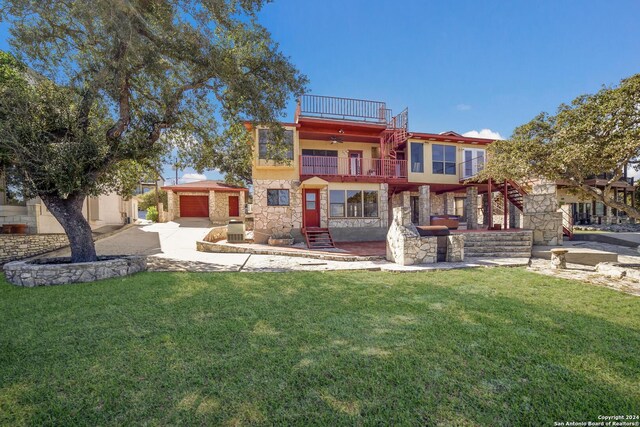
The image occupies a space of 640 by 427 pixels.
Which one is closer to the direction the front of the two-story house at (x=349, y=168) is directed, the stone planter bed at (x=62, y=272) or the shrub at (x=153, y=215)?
the stone planter bed

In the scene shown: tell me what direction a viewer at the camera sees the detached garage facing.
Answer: facing the viewer

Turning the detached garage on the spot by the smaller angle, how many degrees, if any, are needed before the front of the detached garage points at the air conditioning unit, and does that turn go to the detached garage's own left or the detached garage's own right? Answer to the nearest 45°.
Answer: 0° — it already faces it

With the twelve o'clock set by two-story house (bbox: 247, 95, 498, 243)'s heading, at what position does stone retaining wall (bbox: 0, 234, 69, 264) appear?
The stone retaining wall is roughly at 2 o'clock from the two-story house.

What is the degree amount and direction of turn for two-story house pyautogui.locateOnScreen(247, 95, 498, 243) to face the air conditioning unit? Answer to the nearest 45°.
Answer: approximately 90° to its right

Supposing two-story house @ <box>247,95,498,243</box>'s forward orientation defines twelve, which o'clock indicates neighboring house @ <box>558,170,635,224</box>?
The neighboring house is roughly at 8 o'clock from the two-story house.

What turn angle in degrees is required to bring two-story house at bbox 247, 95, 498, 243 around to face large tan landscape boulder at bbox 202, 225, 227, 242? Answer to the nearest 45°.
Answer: approximately 90° to its right

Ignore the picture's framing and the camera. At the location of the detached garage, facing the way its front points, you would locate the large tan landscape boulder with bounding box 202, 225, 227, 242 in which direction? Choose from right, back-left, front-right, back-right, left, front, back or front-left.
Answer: front

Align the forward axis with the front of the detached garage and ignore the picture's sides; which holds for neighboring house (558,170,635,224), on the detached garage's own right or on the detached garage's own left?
on the detached garage's own left

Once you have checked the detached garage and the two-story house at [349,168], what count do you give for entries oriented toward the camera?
2

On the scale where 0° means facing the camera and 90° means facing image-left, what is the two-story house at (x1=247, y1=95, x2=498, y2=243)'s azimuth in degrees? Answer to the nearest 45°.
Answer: approximately 0°
